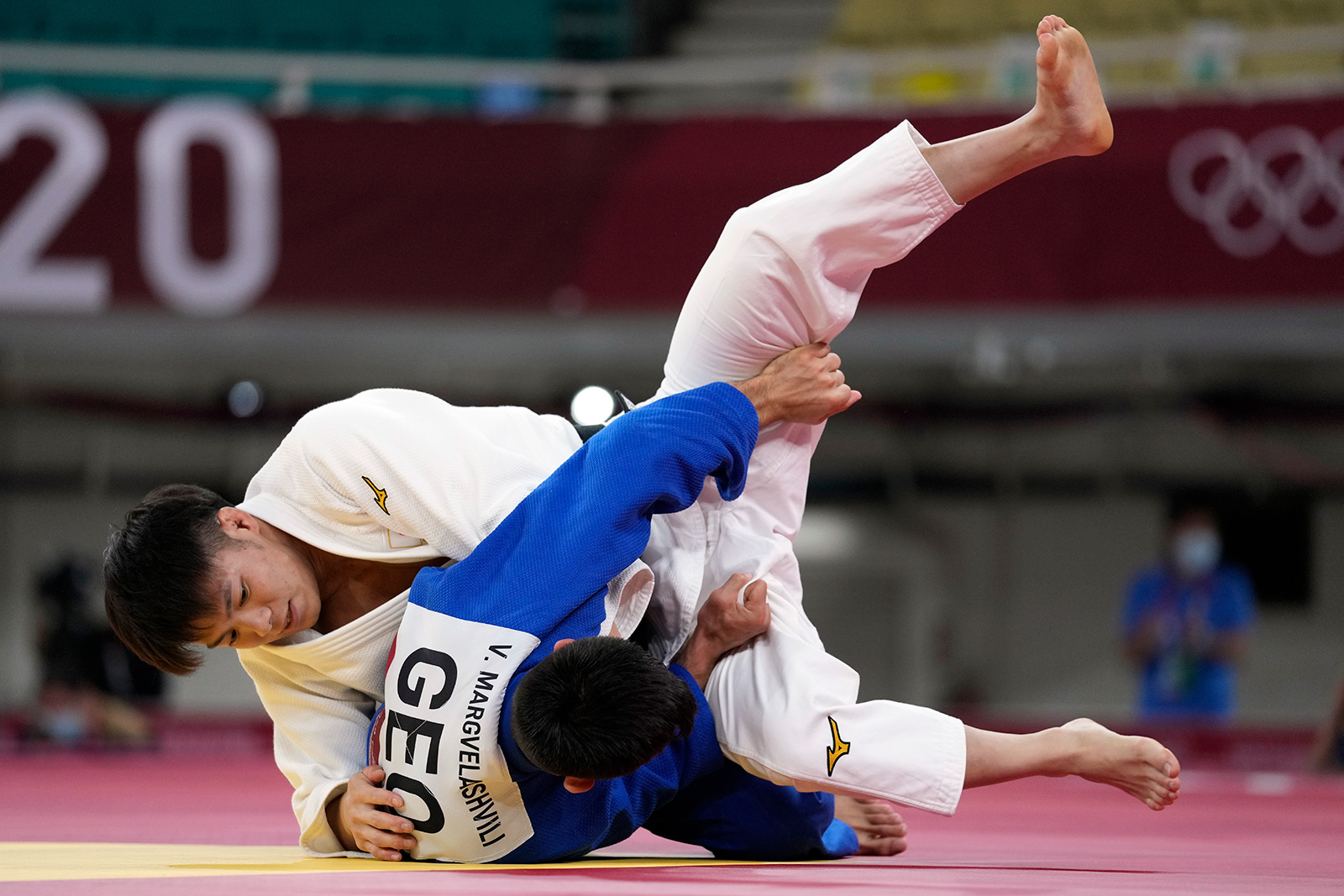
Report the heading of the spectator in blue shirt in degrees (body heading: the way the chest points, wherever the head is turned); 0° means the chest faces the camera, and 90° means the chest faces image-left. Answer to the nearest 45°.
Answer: approximately 0°

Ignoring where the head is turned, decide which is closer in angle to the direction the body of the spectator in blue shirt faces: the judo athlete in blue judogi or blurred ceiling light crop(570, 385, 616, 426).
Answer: the judo athlete in blue judogi

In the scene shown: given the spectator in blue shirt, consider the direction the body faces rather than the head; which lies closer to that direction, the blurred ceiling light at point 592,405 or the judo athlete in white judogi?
the judo athlete in white judogi

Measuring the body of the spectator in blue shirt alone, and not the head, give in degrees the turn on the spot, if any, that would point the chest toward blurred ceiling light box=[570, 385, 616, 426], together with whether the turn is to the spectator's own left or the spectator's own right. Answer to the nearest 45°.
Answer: approximately 90° to the spectator's own right

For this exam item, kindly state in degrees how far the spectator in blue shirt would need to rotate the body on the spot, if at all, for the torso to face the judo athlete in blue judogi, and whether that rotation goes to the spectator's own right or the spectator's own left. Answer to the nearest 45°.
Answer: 0° — they already face them

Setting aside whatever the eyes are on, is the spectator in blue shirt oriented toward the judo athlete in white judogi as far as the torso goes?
yes
